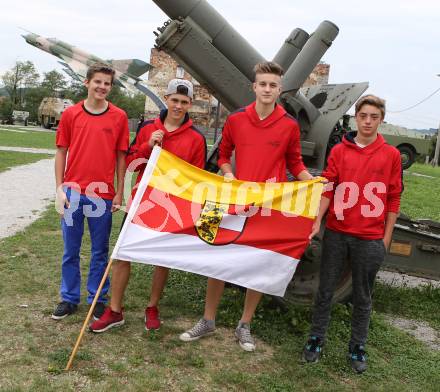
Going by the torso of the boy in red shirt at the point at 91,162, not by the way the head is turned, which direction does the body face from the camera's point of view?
toward the camera

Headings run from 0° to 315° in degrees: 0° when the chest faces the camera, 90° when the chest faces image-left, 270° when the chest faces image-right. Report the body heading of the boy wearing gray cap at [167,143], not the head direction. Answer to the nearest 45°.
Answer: approximately 0°

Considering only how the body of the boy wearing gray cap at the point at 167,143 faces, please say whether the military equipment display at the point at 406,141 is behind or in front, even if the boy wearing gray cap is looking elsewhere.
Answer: behind

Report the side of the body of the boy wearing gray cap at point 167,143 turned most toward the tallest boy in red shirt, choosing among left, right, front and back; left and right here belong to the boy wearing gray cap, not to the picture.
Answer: left

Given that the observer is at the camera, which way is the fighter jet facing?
facing to the left of the viewer

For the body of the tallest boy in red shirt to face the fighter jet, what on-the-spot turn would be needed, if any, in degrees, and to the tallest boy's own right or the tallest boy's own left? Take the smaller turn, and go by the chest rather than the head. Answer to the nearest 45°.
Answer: approximately 135° to the tallest boy's own right

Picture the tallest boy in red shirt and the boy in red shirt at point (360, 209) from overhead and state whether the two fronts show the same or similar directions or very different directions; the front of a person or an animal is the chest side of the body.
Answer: same or similar directions

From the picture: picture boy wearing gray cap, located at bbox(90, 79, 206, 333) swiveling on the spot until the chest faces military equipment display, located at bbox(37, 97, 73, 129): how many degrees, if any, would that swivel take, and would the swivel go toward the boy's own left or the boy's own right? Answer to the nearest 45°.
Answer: approximately 180°

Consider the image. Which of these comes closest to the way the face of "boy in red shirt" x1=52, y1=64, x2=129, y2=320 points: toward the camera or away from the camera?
toward the camera

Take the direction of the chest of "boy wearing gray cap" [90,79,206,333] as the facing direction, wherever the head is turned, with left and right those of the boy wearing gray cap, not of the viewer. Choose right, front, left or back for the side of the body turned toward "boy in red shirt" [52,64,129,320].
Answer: right

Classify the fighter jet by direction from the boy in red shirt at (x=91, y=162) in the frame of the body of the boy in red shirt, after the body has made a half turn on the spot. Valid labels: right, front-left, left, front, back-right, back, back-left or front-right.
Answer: front

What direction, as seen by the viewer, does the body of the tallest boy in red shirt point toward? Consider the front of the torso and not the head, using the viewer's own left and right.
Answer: facing the viewer

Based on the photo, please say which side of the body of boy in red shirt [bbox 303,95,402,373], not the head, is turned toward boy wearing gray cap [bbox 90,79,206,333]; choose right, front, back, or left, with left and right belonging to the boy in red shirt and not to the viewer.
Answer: right

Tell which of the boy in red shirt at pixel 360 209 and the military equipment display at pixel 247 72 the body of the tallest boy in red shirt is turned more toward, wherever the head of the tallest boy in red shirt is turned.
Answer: the boy in red shirt

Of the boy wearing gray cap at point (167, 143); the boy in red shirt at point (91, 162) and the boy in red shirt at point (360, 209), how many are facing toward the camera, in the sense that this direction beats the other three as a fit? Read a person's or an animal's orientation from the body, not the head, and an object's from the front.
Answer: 3

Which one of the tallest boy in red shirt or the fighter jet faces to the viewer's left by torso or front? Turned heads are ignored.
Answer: the fighter jet
